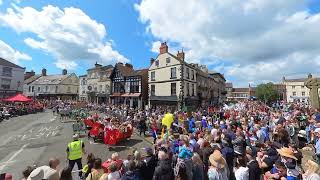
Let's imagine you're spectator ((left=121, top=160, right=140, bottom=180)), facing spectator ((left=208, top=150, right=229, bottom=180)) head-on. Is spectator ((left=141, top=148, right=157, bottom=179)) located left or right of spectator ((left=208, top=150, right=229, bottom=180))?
left

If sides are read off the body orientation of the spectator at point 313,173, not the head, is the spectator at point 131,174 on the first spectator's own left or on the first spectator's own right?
on the first spectator's own left

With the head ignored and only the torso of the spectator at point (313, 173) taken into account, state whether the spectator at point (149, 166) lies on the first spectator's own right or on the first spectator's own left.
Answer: on the first spectator's own left

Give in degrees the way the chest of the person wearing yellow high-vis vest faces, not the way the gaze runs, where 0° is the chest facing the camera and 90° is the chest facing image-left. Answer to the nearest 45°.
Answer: approximately 180°

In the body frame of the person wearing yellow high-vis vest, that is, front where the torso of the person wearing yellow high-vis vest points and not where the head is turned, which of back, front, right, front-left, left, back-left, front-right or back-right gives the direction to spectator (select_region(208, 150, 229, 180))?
back-right

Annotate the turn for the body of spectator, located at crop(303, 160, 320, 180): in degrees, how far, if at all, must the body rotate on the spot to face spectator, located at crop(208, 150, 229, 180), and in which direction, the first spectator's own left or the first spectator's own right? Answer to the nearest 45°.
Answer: approximately 45° to the first spectator's own left

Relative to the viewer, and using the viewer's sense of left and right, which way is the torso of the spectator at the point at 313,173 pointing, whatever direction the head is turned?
facing away from the viewer and to the left of the viewer

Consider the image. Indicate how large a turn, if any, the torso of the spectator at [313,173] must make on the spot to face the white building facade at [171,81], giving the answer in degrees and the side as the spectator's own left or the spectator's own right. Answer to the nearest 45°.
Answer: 0° — they already face it
